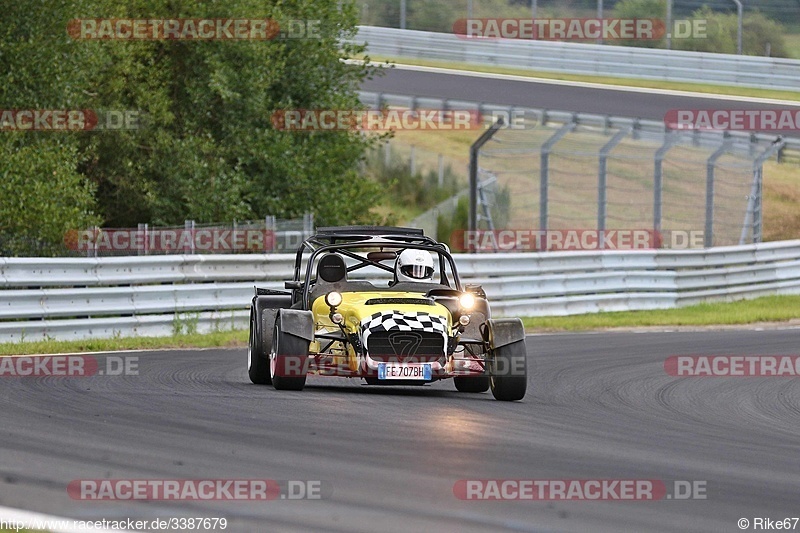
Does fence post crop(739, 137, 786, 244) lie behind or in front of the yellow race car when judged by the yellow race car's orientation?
behind

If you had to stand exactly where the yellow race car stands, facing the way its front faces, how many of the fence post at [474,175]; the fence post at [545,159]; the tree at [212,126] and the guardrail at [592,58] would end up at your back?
4

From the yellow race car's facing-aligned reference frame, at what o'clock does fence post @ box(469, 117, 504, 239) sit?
The fence post is roughly at 6 o'clock from the yellow race car.

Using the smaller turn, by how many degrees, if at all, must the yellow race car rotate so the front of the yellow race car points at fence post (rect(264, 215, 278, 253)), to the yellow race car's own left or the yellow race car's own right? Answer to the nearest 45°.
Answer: approximately 180°

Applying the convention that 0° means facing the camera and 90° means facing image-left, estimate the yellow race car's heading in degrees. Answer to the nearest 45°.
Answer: approximately 0°

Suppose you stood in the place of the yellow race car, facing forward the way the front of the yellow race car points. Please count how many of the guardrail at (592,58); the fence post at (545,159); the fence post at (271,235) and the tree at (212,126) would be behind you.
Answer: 4

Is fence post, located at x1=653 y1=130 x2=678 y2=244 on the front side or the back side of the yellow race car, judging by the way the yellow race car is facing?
on the back side

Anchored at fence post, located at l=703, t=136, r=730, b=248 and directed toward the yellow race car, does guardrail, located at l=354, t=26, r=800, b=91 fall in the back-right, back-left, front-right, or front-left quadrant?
back-right

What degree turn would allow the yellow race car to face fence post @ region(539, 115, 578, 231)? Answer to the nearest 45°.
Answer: approximately 180°

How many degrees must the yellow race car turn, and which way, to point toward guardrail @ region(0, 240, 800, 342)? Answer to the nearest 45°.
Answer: approximately 180°
